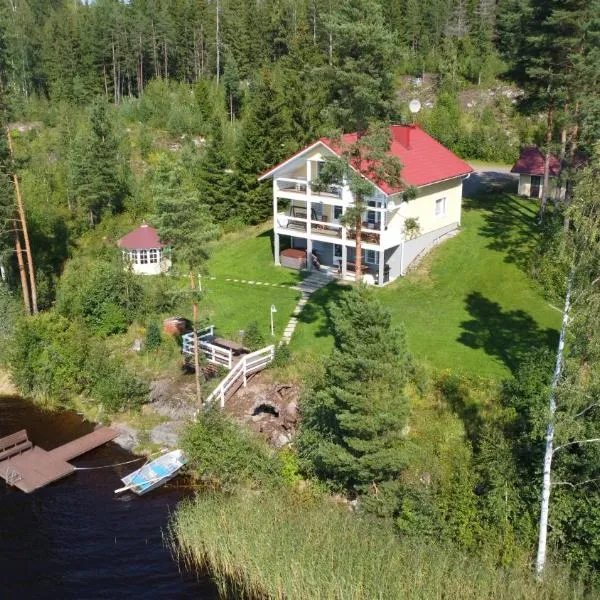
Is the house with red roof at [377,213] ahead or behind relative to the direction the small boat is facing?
ahead

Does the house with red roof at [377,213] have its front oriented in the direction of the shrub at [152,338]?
yes

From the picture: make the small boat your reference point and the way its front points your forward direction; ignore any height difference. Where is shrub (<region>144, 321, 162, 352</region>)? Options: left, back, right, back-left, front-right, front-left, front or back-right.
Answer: front-left

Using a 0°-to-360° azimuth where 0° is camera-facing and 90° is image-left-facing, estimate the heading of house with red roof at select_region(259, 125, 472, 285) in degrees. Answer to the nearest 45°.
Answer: approximately 45°

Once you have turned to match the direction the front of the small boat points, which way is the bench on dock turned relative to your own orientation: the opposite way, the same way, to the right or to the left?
to the right

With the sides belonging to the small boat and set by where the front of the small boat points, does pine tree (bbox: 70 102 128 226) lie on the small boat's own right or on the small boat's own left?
on the small boat's own left

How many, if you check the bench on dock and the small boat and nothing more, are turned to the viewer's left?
0

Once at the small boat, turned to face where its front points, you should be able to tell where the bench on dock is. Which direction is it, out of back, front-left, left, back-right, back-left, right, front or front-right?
left

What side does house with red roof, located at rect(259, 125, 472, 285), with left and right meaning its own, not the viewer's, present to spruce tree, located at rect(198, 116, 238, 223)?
right

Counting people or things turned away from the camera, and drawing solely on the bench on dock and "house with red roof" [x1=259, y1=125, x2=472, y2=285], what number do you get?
0

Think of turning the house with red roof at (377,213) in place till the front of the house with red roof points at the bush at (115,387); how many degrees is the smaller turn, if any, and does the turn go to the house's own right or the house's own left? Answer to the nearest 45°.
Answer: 0° — it already faces it

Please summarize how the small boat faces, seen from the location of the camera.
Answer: facing away from the viewer and to the right of the viewer

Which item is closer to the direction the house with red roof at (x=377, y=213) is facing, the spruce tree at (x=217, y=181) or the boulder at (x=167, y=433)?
the boulder

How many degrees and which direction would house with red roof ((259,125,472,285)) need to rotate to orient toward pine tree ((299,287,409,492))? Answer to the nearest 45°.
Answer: approximately 45° to its left
